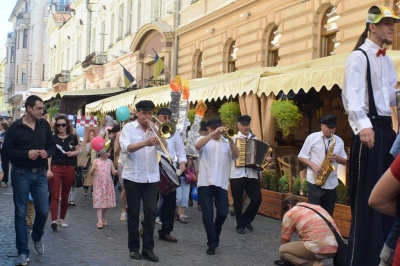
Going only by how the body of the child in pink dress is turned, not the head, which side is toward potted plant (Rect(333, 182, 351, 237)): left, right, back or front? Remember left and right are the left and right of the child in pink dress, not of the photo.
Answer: left

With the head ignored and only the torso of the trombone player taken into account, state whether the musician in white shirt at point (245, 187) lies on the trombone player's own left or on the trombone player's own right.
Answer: on the trombone player's own left

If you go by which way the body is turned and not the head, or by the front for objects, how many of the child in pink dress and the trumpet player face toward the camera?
2

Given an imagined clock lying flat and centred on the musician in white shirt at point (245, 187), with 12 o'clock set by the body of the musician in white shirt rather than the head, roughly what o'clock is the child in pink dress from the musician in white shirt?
The child in pink dress is roughly at 3 o'clock from the musician in white shirt.

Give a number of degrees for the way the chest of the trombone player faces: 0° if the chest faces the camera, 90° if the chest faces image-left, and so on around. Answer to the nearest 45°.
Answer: approximately 315°
